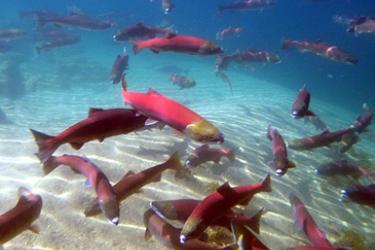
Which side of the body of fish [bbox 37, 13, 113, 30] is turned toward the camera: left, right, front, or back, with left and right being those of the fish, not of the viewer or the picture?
right

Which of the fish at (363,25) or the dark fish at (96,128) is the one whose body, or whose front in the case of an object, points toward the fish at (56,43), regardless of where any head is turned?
the fish at (363,25)

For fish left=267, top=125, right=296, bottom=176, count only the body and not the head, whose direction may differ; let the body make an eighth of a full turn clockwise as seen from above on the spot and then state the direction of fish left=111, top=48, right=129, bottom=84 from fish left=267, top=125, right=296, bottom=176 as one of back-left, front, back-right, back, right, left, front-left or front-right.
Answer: right

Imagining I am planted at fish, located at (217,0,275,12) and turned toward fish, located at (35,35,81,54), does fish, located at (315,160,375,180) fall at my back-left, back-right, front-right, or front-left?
back-left

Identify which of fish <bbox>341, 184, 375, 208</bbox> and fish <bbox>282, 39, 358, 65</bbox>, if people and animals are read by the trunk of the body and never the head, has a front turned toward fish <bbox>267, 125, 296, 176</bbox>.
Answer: fish <bbox>341, 184, 375, 208</bbox>

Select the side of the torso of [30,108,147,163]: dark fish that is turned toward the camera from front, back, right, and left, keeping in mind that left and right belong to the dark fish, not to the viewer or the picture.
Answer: right
